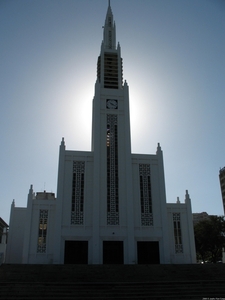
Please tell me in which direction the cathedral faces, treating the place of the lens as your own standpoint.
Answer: facing the viewer

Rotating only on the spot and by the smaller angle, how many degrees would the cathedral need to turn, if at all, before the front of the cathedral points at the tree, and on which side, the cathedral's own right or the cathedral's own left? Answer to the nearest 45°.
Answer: approximately 135° to the cathedral's own left
